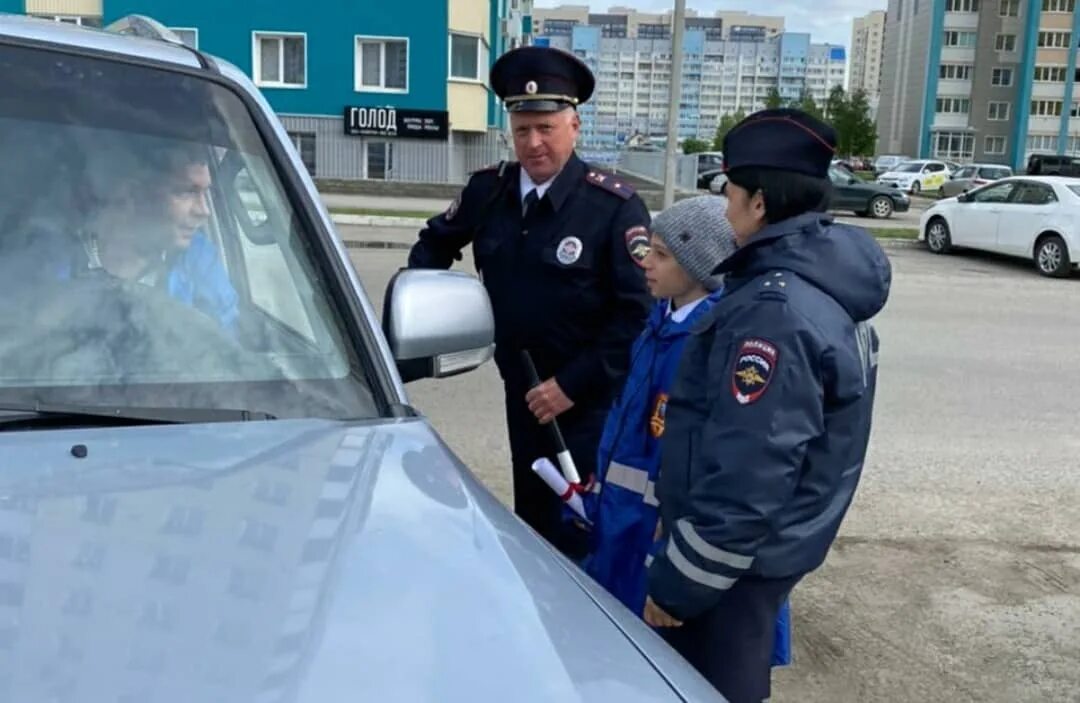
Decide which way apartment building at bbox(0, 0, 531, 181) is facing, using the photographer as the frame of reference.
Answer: facing the viewer

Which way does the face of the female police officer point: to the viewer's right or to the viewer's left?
to the viewer's left

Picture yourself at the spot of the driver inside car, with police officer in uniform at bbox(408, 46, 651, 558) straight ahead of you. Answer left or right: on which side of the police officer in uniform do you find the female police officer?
right

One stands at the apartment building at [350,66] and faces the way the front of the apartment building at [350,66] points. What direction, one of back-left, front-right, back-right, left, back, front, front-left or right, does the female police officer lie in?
front

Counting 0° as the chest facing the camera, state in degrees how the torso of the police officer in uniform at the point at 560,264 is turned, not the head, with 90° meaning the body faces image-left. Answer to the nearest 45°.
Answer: approximately 45°

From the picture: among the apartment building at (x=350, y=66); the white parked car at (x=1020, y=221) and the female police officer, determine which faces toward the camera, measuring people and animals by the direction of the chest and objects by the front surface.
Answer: the apartment building

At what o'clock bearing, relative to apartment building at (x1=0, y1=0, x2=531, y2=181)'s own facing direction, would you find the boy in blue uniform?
The boy in blue uniform is roughly at 12 o'clock from the apartment building.

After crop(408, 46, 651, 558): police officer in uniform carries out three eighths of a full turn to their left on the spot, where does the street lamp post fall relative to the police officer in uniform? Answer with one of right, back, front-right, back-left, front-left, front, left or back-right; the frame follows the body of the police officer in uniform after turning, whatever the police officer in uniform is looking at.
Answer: left

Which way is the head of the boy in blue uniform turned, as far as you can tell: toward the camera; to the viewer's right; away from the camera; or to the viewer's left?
to the viewer's left

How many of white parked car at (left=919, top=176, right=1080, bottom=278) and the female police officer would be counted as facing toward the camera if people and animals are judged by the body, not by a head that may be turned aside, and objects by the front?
0

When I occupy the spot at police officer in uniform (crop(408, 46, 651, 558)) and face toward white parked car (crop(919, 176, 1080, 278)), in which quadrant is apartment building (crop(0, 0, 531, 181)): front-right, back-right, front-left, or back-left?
front-left

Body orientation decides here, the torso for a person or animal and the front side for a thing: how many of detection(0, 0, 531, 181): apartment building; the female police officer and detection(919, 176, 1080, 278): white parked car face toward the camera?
1

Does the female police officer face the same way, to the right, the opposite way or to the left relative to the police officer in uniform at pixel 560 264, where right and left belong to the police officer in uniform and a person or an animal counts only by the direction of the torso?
to the right

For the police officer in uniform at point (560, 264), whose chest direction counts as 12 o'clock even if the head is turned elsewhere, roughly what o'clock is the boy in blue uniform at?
The boy in blue uniform is roughly at 10 o'clock from the police officer in uniform.

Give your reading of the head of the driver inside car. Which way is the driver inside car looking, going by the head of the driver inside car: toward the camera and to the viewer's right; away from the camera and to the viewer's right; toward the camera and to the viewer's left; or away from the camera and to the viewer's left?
toward the camera and to the viewer's right
